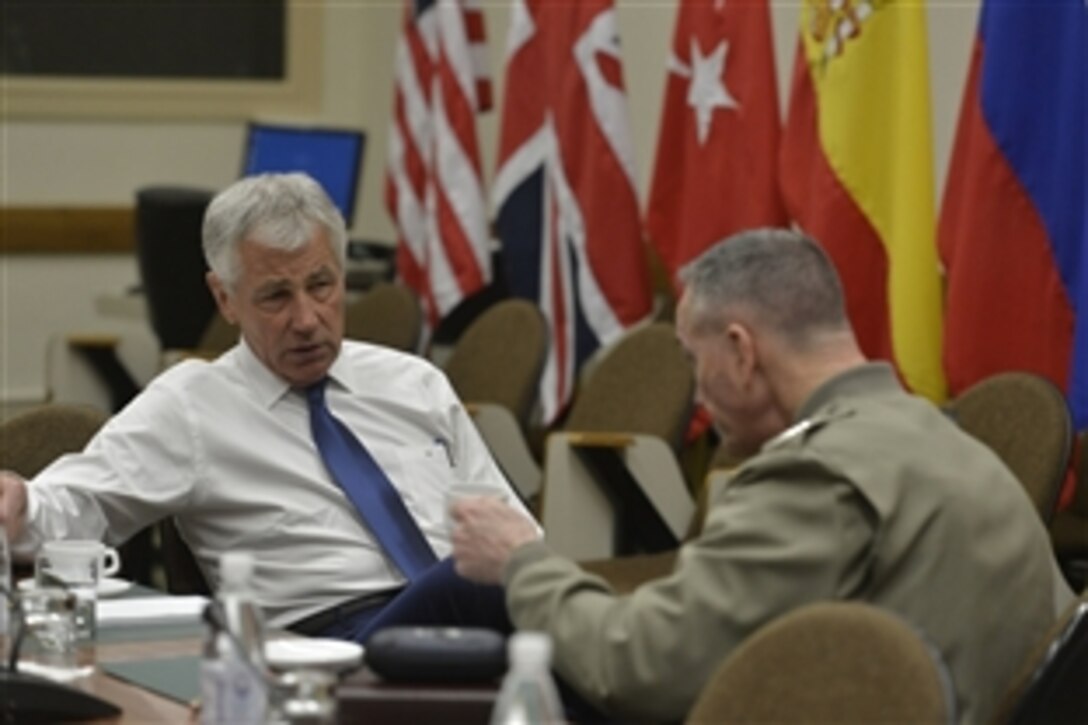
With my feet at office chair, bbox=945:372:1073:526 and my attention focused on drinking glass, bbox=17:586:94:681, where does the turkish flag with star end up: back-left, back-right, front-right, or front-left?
back-right

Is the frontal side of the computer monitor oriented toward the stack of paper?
yes

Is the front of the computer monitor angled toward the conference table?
yes

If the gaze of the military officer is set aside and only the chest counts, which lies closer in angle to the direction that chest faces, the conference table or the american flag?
the american flag

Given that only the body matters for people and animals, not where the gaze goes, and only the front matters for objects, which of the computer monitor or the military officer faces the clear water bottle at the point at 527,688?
the computer monitor

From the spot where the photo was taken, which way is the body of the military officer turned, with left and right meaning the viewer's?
facing away from the viewer and to the left of the viewer

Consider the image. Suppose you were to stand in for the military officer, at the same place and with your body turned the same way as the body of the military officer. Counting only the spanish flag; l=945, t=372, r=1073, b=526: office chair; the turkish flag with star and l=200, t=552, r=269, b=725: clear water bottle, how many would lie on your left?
1

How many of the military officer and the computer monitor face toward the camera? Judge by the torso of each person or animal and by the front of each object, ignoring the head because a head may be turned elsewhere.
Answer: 1

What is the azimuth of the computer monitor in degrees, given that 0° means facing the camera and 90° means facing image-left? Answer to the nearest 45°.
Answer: approximately 0°

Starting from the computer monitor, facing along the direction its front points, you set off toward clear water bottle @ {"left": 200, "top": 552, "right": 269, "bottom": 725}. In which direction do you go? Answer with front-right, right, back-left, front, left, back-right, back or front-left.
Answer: front

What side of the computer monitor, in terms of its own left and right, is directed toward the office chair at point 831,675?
front

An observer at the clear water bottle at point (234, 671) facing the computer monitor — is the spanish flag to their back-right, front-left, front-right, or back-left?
front-right

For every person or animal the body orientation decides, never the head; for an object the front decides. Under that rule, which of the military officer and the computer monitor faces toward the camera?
the computer monitor

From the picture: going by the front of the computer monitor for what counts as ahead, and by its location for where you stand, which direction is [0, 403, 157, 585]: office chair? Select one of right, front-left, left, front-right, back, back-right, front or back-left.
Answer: front

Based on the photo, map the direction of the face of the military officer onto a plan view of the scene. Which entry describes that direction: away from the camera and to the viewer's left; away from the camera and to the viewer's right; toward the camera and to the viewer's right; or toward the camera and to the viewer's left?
away from the camera and to the viewer's left

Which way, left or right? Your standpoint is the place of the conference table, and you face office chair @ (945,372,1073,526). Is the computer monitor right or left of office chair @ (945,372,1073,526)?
left
